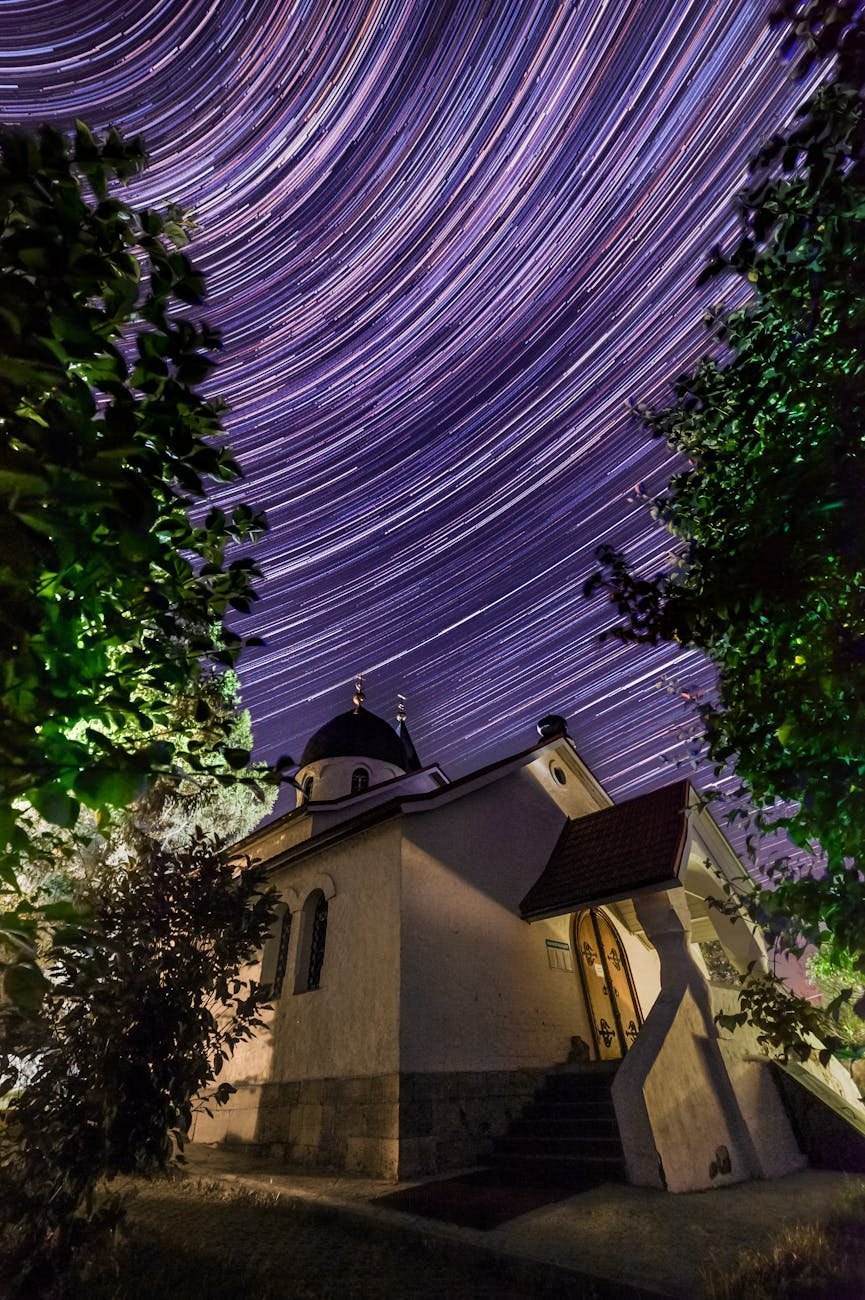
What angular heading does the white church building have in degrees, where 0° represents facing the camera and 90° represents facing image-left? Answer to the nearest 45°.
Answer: approximately 315°
